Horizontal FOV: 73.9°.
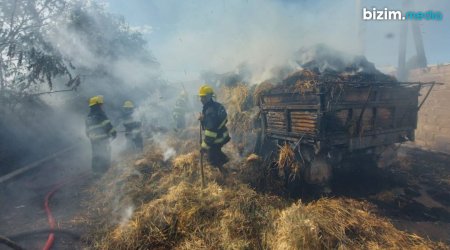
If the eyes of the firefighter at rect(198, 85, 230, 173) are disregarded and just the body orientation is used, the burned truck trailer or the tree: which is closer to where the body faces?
the tree

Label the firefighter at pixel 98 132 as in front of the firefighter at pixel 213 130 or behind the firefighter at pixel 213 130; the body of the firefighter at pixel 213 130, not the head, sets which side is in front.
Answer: in front

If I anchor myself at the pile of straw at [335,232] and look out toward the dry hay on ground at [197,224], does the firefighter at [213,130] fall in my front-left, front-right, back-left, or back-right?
front-right

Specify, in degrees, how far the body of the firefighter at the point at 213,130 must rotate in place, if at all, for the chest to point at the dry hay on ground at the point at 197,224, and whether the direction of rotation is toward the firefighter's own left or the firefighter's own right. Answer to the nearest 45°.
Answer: approximately 90° to the firefighter's own left

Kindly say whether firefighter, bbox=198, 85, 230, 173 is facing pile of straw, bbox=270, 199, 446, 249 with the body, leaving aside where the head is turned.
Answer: no

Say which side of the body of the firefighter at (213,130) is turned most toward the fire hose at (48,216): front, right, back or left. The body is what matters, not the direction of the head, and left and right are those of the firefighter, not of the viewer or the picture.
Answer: front

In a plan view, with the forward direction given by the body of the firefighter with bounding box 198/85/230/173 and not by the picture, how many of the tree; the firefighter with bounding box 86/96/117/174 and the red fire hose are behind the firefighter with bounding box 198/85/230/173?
0

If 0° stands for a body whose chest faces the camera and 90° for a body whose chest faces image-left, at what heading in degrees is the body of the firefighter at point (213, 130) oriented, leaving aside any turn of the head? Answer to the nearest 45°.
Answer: approximately 90°

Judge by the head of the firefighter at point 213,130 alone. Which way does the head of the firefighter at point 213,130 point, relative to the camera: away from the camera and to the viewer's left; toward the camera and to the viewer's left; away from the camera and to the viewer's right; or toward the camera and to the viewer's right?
toward the camera and to the viewer's left

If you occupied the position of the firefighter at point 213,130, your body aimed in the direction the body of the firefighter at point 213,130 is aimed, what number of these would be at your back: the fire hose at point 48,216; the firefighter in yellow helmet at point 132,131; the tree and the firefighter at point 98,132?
0

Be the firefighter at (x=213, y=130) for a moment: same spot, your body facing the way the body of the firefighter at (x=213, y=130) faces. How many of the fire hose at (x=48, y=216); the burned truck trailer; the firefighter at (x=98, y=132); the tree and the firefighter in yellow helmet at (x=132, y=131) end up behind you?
1

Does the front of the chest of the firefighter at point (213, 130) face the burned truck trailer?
no

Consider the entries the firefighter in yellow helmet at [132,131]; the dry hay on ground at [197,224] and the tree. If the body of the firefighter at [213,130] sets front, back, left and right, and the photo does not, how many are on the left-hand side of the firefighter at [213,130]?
1

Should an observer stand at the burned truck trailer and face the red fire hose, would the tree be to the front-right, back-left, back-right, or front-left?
front-right

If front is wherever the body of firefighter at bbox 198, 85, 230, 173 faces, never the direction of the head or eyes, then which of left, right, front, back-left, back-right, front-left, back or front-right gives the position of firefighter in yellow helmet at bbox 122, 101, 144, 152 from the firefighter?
front-right
